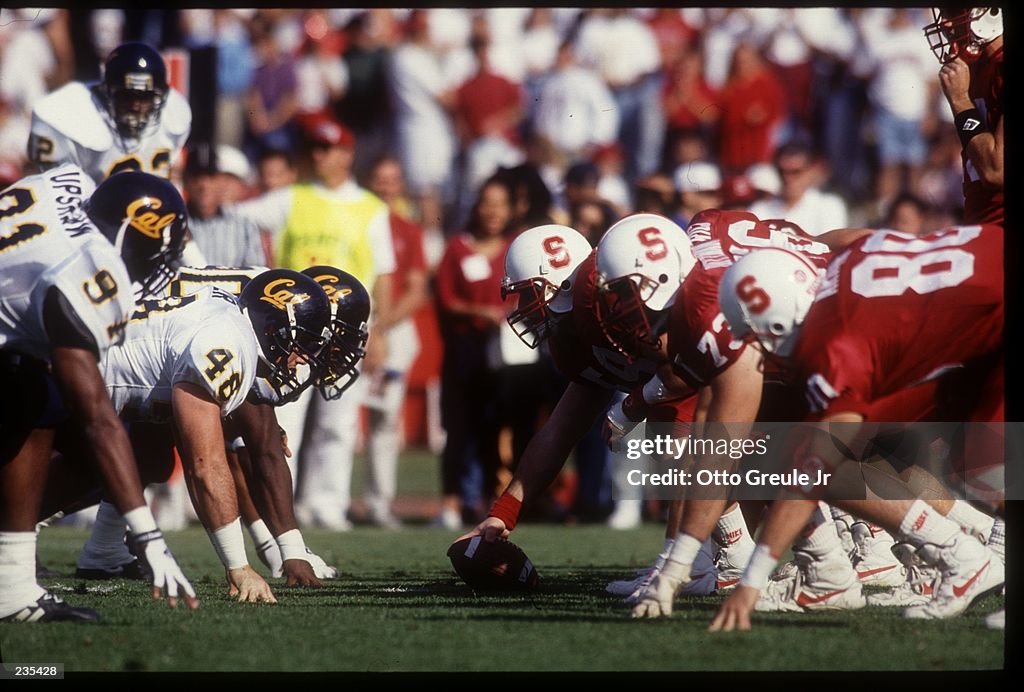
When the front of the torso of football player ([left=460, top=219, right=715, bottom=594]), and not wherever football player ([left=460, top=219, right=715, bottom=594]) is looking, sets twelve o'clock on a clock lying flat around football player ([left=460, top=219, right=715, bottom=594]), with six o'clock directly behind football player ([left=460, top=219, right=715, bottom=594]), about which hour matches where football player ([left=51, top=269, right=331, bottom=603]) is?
football player ([left=51, top=269, right=331, bottom=603]) is roughly at 12 o'clock from football player ([left=460, top=219, right=715, bottom=594]).

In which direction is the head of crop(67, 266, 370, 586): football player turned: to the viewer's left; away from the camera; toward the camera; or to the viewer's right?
to the viewer's right

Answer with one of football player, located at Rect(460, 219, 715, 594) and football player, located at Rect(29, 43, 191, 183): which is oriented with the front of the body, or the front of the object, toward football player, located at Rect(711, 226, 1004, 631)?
football player, located at Rect(29, 43, 191, 183)

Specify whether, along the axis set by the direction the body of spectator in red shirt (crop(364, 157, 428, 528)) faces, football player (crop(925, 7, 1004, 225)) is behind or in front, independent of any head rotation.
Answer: in front

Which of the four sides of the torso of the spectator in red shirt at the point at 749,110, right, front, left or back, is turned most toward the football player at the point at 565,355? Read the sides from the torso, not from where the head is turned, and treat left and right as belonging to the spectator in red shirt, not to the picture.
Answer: front

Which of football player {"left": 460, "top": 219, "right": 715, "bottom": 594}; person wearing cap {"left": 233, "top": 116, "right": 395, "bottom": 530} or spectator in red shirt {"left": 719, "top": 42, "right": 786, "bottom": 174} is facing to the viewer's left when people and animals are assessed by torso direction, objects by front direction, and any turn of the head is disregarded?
the football player

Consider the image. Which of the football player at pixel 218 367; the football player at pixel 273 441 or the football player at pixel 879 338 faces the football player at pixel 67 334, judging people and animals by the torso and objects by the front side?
the football player at pixel 879 338

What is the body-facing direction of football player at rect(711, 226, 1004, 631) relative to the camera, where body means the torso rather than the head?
to the viewer's left

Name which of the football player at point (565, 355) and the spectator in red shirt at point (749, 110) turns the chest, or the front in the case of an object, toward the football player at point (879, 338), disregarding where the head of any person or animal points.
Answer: the spectator in red shirt

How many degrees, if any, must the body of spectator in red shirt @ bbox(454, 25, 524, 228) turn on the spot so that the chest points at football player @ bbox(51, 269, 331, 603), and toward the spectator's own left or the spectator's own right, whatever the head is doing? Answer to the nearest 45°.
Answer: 0° — they already face them

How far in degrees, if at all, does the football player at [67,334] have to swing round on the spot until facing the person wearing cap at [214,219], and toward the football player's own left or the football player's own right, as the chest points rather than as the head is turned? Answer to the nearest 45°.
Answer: approximately 90° to the football player's own left

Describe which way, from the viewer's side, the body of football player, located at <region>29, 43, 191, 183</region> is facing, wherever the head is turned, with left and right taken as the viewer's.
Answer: facing the viewer and to the right of the viewer

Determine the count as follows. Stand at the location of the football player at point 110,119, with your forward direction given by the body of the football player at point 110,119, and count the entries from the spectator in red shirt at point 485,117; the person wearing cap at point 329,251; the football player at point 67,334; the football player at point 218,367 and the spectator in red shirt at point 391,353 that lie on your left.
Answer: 3

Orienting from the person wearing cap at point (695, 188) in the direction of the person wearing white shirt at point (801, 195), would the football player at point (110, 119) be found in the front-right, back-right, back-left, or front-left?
back-right
